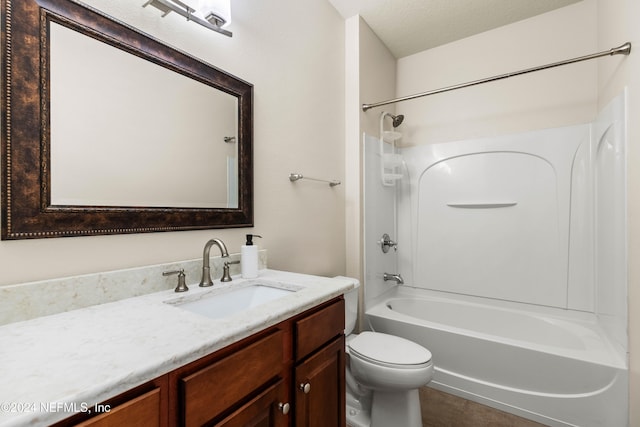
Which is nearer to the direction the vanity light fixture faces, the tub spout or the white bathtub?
the white bathtub

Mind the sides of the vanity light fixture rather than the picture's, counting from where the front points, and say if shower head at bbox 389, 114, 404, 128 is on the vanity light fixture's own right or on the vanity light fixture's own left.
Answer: on the vanity light fixture's own left

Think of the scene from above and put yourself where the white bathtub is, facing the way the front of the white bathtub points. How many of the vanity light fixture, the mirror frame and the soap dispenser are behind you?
0

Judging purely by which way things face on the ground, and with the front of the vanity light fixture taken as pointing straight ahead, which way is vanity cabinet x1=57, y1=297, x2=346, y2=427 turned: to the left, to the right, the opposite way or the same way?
the same way

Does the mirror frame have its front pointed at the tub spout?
no

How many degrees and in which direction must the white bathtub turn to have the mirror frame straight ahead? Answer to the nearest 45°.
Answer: approximately 45° to its right

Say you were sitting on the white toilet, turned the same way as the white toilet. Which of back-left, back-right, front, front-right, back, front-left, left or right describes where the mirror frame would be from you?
right

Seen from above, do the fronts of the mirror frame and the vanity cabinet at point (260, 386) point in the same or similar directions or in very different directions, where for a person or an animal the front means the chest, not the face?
same or similar directions

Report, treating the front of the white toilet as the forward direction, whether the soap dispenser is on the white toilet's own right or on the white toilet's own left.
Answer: on the white toilet's own right

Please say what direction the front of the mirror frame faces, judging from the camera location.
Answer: facing the viewer and to the right of the viewer

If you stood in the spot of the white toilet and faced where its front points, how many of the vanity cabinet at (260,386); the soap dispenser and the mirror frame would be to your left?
0
